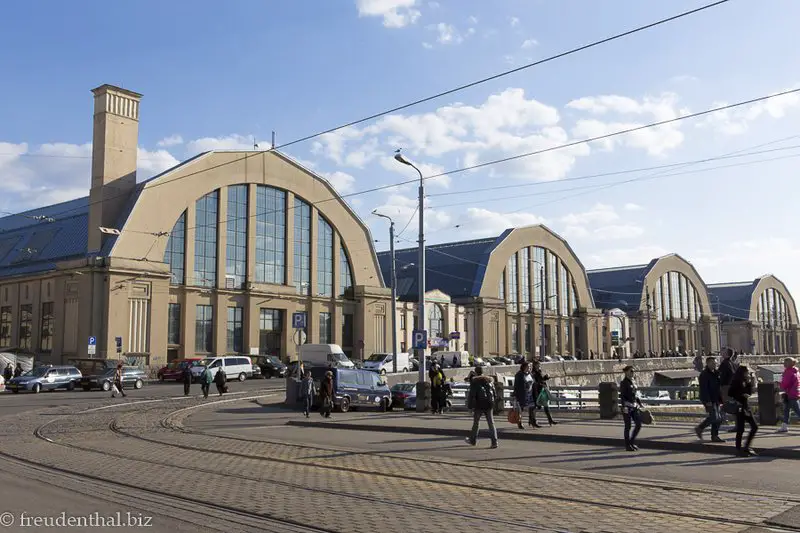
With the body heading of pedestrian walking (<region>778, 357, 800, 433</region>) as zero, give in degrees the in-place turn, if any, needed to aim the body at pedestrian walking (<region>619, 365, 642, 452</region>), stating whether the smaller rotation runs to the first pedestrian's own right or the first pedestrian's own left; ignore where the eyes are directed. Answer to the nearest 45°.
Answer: approximately 45° to the first pedestrian's own left

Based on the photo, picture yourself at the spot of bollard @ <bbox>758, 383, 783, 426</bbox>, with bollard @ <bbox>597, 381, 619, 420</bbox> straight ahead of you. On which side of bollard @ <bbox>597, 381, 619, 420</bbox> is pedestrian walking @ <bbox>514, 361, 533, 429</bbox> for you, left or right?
left

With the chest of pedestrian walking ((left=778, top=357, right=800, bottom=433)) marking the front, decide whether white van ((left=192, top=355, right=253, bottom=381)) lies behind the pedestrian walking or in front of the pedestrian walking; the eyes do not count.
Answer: in front

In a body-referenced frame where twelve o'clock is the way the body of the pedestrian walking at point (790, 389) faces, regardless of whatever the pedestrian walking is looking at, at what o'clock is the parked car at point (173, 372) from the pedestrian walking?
The parked car is roughly at 1 o'clock from the pedestrian walking.

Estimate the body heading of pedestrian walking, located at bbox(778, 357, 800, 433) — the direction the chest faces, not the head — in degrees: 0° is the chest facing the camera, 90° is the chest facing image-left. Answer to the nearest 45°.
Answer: approximately 90°

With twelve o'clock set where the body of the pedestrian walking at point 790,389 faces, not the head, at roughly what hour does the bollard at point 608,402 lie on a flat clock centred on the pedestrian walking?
The bollard is roughly at 1 o'clock from the pedestrian walking.

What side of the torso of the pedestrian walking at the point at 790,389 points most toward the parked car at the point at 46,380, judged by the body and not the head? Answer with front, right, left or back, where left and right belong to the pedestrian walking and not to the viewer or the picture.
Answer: front

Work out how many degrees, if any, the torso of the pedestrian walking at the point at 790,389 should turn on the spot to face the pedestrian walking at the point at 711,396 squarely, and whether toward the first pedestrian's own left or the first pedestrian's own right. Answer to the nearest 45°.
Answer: approximately 45° to the first pedestrian's own left

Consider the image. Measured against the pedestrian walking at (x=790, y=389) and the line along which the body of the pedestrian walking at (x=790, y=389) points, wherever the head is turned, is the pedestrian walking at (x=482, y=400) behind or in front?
in front

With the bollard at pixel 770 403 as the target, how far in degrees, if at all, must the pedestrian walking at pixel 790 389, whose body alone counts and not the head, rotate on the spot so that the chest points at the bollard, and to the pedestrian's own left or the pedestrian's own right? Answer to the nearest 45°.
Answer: approximately 90° to the pedestrian's own right
